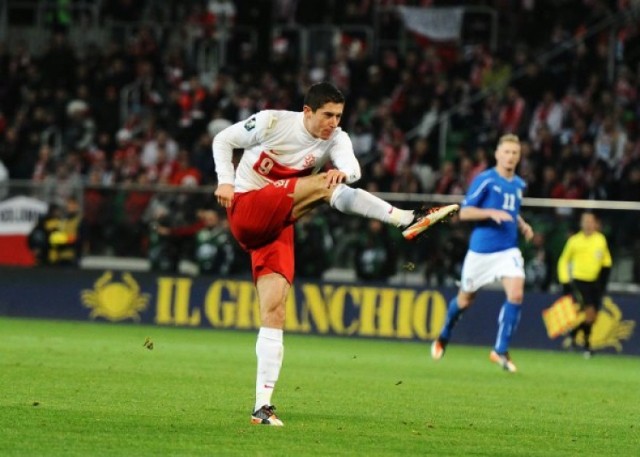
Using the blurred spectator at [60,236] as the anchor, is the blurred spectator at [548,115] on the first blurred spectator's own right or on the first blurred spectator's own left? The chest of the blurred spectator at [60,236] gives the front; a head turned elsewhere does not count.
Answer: on the first blurred spectator's own left

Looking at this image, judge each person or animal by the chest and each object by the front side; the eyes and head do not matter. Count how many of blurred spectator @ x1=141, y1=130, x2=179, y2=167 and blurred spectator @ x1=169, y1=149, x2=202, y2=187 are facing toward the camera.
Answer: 2

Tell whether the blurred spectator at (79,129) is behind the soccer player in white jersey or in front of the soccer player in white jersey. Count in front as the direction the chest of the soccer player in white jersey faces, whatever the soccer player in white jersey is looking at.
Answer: behind

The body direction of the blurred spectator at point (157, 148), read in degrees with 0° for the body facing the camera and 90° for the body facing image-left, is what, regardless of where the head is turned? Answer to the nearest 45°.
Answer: approximately 0°

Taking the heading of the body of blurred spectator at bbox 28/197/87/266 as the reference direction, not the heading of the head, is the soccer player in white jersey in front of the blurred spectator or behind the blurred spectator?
in front

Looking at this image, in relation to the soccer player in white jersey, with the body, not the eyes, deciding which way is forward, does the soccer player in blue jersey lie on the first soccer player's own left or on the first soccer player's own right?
on the first soccer player's own left

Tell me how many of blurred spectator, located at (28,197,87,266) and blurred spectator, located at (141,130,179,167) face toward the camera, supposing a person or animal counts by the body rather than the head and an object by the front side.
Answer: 2
